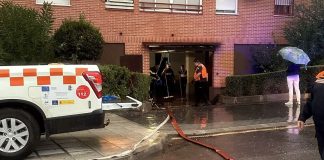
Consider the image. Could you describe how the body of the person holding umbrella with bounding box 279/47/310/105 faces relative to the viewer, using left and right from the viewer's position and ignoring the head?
facing away from the viewer and to the left of the viewer

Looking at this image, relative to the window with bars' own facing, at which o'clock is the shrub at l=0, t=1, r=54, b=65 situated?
The shrub is roughly at 1 o'clock from the window with bars.

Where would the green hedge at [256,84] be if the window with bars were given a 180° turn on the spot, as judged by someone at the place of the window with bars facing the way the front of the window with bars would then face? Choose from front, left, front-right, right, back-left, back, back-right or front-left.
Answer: right

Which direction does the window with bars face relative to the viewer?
toward the camera

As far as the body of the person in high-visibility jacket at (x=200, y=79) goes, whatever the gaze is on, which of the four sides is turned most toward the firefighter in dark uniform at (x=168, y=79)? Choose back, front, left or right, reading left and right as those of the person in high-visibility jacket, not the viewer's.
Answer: right

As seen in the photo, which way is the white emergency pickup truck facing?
to the viewer's left

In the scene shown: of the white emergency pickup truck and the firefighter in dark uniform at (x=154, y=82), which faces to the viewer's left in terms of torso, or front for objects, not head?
the white emergency pickup truck

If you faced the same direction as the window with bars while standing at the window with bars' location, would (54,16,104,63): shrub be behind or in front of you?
in front

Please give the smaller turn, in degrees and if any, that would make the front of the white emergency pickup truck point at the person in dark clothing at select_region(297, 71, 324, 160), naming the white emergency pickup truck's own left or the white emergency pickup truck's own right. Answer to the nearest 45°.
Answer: approximately 135° to the white emergency pickup truck's own left

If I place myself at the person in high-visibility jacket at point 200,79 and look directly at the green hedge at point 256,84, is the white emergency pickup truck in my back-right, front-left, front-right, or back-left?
back-right

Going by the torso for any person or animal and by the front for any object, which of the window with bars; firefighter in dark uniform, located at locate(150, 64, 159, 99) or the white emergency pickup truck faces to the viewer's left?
the white emergency pickup truck

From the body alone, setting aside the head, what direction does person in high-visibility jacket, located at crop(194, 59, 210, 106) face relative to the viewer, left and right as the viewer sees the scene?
facing to the left of the viewer

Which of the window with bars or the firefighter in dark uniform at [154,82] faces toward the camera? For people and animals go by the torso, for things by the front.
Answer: the window with bars

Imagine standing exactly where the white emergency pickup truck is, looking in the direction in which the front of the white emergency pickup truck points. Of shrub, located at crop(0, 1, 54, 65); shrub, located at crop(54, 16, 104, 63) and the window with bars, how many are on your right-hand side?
3

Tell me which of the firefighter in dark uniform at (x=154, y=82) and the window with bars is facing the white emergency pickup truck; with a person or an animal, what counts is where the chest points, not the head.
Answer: the window with bars
